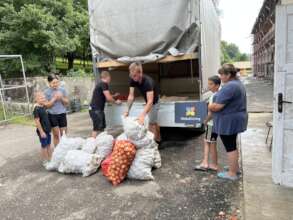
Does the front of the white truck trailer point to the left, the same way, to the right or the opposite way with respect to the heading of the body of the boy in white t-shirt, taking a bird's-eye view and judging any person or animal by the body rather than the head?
to the right

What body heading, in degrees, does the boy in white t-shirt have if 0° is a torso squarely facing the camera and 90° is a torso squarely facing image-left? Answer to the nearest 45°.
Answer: approximately 90°

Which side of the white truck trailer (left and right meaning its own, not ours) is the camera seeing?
back

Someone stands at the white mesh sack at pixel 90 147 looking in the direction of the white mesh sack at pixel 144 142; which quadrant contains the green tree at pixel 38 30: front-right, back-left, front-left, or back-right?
back-left

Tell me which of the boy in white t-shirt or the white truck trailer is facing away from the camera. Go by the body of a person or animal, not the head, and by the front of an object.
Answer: the white truck trailer
